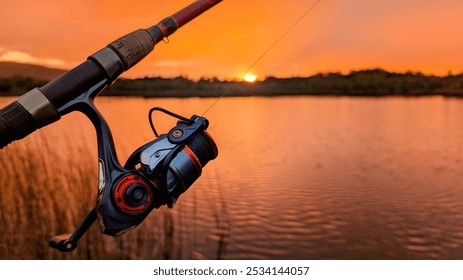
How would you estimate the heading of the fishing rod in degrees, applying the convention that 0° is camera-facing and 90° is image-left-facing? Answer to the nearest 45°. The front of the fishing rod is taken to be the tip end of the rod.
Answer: approximately 270°
